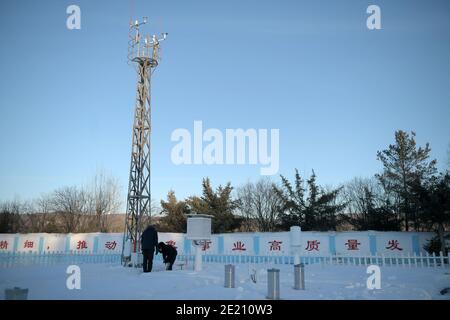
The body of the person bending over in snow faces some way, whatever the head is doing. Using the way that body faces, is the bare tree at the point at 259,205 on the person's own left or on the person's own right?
on the person's own right

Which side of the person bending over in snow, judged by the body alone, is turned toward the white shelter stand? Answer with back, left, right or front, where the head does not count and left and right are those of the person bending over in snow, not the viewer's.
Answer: back

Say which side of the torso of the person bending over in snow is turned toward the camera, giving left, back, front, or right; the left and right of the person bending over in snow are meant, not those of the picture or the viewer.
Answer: left

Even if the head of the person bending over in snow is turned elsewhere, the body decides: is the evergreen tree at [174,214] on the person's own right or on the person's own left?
on the person's own right

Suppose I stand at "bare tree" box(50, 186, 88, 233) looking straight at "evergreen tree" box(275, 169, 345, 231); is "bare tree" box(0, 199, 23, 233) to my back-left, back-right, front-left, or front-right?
back-right

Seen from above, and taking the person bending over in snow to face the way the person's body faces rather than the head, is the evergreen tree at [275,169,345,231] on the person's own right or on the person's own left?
on the person's own right

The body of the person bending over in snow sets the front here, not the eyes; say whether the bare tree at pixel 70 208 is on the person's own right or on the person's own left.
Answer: on the person's own right
